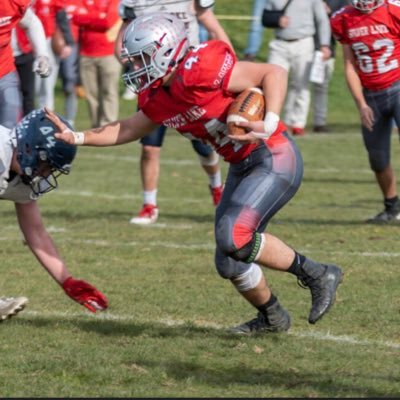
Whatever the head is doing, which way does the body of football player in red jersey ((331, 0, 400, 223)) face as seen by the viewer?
toward the camera

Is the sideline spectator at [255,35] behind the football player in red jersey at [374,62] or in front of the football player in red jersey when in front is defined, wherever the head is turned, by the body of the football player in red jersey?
behind

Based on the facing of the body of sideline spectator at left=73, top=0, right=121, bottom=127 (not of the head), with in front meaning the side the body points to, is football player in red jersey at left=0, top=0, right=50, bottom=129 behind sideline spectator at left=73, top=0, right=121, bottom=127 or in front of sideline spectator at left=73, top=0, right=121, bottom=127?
in front

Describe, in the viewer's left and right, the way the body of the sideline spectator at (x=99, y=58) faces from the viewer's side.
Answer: facing the viewer

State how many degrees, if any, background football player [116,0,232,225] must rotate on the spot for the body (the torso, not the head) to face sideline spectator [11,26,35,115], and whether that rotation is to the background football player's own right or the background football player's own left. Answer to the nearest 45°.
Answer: approximately 90° to the background football player's own right

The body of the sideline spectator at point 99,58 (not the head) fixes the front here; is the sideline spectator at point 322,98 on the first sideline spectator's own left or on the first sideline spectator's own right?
on the first sideline spectator's own left

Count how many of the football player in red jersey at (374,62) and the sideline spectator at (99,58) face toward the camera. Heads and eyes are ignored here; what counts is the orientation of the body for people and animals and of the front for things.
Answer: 2

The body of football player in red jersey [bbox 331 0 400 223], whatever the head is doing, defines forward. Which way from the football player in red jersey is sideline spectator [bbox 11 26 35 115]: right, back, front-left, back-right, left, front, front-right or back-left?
right

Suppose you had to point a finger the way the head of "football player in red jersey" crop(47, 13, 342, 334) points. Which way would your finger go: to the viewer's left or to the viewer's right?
to the viewer's left
